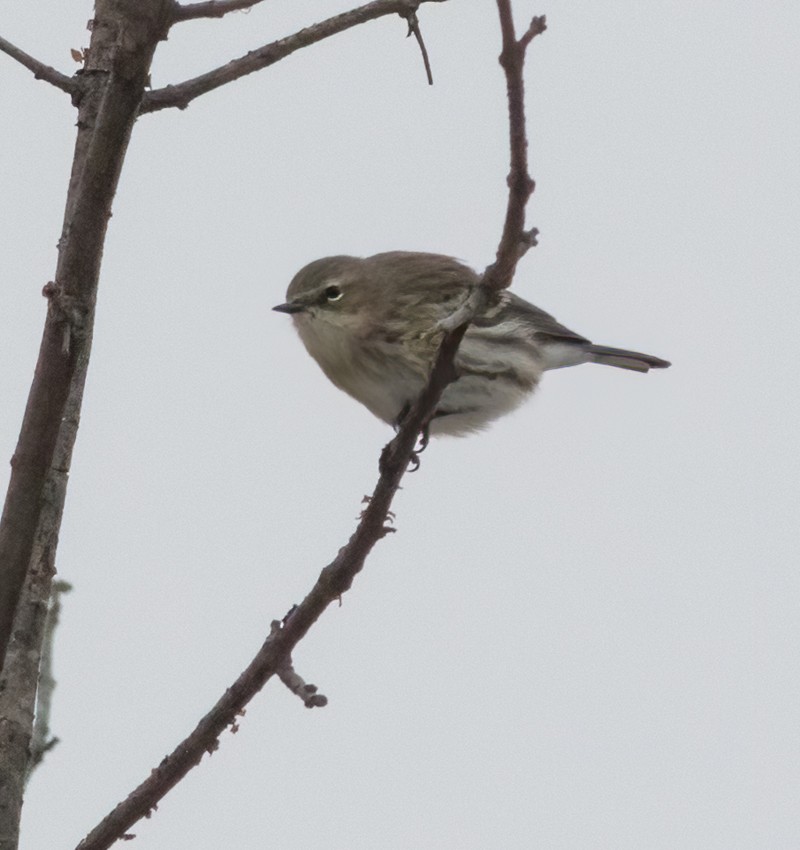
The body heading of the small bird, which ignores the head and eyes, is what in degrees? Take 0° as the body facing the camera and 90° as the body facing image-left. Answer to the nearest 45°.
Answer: approximately 90°
